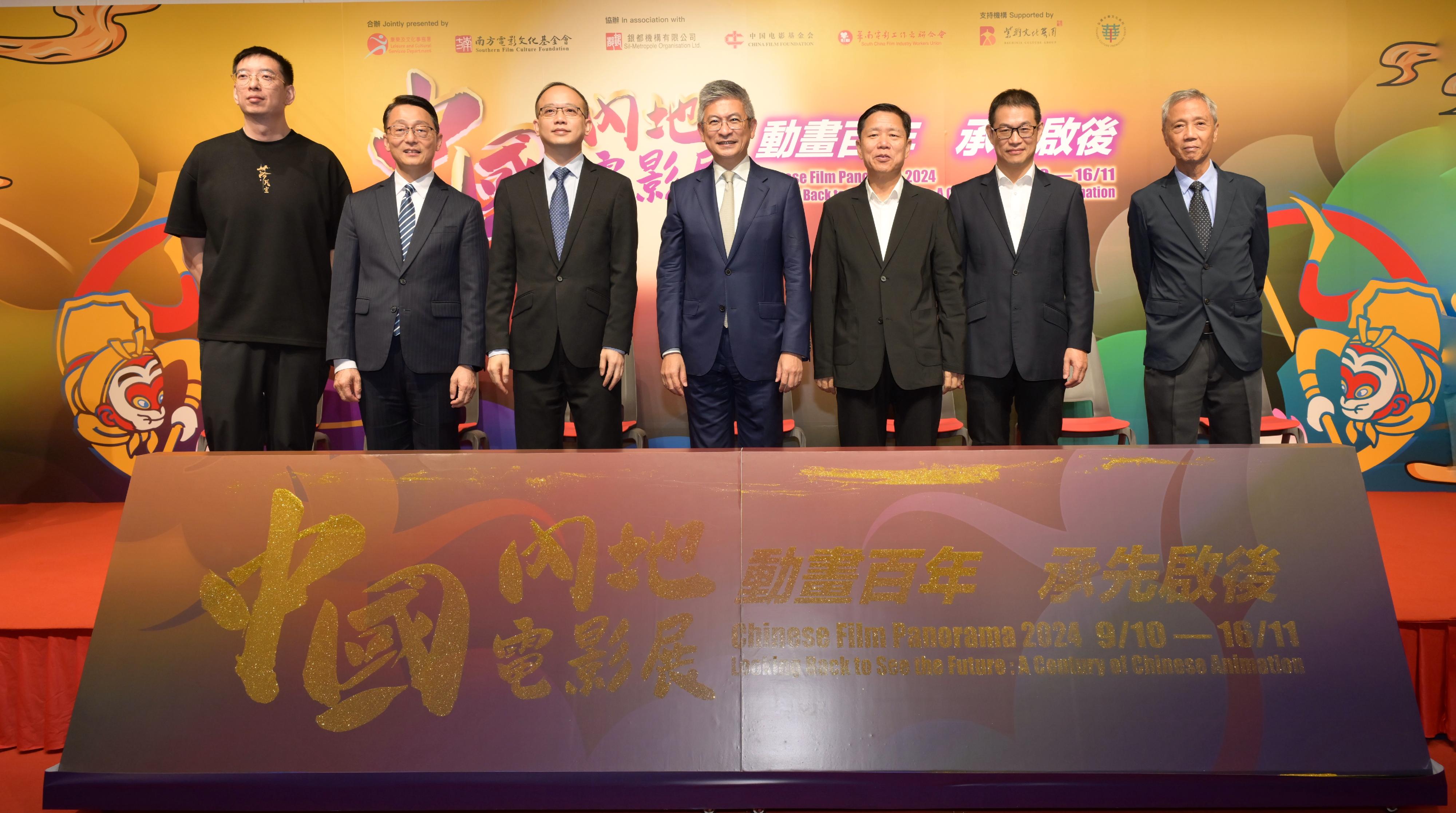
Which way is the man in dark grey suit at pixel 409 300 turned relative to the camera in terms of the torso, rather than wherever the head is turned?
toward the camera

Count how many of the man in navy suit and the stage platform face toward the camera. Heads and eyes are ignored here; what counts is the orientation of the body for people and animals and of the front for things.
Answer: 2

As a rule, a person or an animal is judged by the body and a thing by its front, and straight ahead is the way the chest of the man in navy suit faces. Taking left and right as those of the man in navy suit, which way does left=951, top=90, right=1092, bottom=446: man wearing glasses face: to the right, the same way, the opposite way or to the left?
the same way

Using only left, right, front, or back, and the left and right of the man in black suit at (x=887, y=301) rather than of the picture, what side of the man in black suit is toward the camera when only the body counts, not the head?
front

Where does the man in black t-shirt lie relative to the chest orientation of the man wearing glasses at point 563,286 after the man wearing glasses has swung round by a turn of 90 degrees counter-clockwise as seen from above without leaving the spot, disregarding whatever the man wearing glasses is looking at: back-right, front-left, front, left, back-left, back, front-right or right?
back

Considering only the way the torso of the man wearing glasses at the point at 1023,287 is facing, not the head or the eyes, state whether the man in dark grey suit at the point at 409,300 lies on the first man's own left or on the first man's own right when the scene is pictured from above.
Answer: on the first man's own right

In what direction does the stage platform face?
toward the camera

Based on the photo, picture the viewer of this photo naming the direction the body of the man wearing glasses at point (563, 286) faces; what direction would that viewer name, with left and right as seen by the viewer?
facing the viewer

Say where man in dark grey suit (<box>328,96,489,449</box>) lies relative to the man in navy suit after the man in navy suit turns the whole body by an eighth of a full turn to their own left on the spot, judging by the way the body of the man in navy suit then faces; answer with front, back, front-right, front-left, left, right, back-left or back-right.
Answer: back-right

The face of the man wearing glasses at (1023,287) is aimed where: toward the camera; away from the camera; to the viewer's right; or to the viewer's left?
toward the camera
